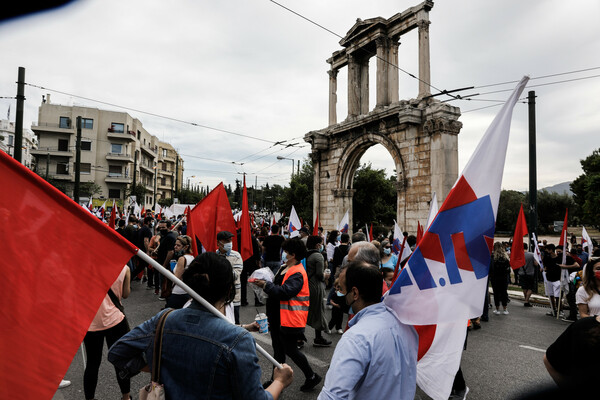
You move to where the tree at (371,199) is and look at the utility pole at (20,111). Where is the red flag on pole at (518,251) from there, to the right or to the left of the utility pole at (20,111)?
left

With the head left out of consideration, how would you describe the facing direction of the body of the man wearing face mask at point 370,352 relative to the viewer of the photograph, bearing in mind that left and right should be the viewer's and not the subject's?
facing away from the viewer and to the left of the viewer

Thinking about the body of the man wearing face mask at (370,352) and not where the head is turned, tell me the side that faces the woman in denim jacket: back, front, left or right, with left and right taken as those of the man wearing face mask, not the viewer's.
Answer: left

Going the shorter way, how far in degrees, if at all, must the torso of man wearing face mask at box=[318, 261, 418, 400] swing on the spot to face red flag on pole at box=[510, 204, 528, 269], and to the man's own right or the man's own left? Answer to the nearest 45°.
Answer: approximately 90° to the man's own right

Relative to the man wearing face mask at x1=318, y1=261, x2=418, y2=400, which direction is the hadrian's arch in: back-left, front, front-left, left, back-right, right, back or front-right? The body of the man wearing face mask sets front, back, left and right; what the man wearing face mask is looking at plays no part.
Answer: front-right

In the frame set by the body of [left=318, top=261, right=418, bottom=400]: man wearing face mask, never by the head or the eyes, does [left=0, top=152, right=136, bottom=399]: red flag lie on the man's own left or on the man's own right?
on the man's own left

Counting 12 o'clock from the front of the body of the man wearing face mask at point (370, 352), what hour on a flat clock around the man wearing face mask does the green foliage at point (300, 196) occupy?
The green foliage is roughly at 1 o'clock from the man wearing face mask.

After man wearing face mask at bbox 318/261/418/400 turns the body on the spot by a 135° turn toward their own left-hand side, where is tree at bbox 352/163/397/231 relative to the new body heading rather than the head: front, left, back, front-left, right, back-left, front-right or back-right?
back

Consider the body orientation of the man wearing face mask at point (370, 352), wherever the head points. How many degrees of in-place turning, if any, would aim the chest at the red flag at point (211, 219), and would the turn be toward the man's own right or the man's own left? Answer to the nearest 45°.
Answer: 0° — they already face it

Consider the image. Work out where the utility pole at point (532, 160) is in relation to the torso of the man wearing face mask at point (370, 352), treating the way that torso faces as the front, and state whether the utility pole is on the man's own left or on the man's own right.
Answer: on the man's own right
